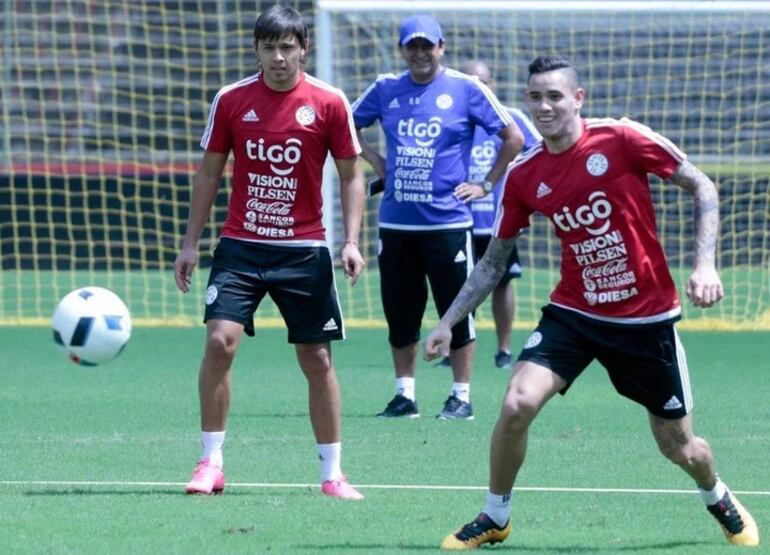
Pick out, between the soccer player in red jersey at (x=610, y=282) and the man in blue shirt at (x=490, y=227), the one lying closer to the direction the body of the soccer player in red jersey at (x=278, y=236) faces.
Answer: the soccer player in red jersey

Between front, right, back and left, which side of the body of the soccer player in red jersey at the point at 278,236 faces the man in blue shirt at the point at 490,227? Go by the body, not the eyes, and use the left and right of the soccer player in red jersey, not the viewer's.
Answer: back

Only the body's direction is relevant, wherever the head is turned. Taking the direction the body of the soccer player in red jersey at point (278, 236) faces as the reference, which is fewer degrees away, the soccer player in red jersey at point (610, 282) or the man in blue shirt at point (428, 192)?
the soccer player in red jersey

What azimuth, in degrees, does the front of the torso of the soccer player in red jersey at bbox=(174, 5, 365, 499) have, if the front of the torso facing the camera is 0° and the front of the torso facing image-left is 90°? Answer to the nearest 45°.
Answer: approximately 0°

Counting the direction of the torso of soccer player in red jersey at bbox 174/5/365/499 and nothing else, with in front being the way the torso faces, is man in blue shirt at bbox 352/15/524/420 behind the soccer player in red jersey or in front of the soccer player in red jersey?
behind

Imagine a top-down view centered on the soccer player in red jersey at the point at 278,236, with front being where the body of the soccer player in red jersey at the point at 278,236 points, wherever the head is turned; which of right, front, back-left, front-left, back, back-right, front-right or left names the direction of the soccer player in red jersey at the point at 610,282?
front-left
